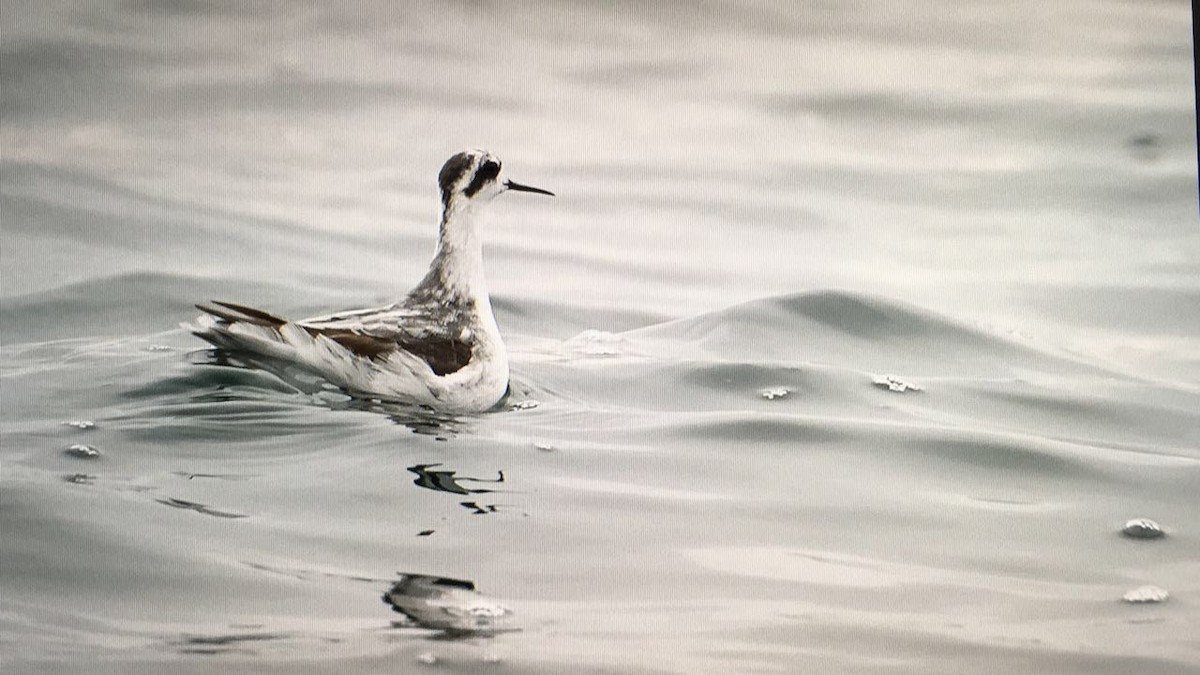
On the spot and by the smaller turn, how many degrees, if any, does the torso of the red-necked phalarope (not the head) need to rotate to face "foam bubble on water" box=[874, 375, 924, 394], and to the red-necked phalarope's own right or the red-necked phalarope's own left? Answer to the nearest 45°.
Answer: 0° — it already faces it

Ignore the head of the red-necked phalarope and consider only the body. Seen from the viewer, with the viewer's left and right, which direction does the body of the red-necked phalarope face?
facing to the right of the viewer
